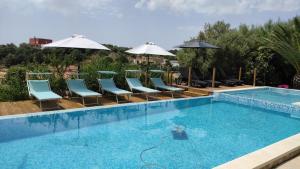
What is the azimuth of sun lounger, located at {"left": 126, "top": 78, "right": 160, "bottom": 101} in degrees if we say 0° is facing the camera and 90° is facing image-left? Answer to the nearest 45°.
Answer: approximately 315°

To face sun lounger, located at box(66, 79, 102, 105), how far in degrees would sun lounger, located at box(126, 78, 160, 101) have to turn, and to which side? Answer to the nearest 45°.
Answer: approximately 90° to its right

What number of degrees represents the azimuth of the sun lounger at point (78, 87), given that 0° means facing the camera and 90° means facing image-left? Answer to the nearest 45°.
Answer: approximately 315°
